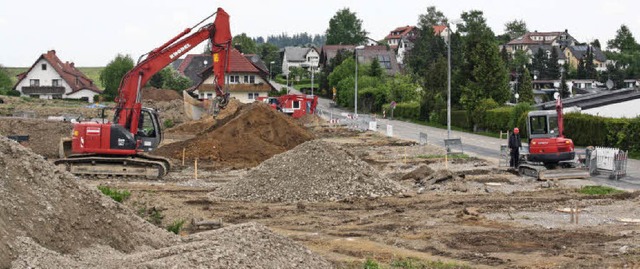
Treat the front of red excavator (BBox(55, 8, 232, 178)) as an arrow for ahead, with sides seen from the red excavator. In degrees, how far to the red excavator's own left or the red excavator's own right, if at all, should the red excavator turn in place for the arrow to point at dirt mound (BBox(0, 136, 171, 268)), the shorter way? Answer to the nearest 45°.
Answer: approximately 90° to the red excavator's own right

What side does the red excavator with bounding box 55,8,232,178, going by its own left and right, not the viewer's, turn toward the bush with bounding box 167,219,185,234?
right

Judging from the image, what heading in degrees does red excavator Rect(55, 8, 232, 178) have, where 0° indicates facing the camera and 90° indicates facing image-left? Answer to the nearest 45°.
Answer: approximately 270°

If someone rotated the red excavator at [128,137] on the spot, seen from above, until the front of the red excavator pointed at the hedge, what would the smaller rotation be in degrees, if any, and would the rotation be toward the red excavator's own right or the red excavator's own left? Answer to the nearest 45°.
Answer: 0° — it already faces it

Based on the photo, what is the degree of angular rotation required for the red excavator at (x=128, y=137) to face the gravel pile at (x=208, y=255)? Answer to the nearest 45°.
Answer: approximately 90° to its right

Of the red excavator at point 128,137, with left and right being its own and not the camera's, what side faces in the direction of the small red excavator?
front

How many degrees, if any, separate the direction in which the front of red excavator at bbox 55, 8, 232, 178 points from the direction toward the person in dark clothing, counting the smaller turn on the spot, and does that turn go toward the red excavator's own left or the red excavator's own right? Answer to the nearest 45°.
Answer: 0° — it already faces them
